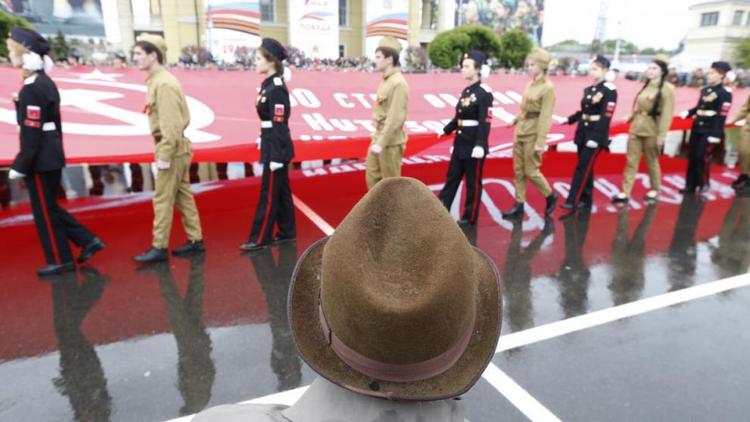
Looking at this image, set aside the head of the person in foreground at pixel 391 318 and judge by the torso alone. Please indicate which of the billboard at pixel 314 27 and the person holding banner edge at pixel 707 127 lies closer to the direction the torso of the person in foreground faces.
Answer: the billboard

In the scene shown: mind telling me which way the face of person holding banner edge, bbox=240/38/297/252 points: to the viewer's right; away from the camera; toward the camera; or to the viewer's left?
to the viewer's left

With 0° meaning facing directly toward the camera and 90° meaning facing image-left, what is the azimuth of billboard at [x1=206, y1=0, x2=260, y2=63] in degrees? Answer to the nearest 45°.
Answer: approximately 0°

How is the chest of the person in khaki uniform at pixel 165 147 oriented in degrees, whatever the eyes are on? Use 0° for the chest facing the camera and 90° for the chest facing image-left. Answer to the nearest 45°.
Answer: approximately 90°

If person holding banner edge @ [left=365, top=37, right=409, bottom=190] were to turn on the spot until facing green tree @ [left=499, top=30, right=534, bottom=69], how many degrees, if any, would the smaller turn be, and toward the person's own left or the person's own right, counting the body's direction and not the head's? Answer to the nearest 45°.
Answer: approximately 90° to the person's own right

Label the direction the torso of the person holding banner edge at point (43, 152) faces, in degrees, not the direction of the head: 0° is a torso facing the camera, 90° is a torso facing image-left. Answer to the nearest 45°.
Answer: approximately 90°

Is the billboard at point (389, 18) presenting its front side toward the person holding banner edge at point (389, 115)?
yes

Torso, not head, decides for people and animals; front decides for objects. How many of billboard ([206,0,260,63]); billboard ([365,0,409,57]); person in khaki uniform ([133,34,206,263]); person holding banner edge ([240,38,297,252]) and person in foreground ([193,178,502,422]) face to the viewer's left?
2

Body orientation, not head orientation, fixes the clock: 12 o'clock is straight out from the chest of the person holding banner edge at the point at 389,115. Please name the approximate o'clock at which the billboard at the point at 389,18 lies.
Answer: The billboard is roughly at 3 o'clock from the person holding banner edge.

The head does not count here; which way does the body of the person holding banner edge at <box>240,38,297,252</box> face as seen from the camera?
to the viewer's left
